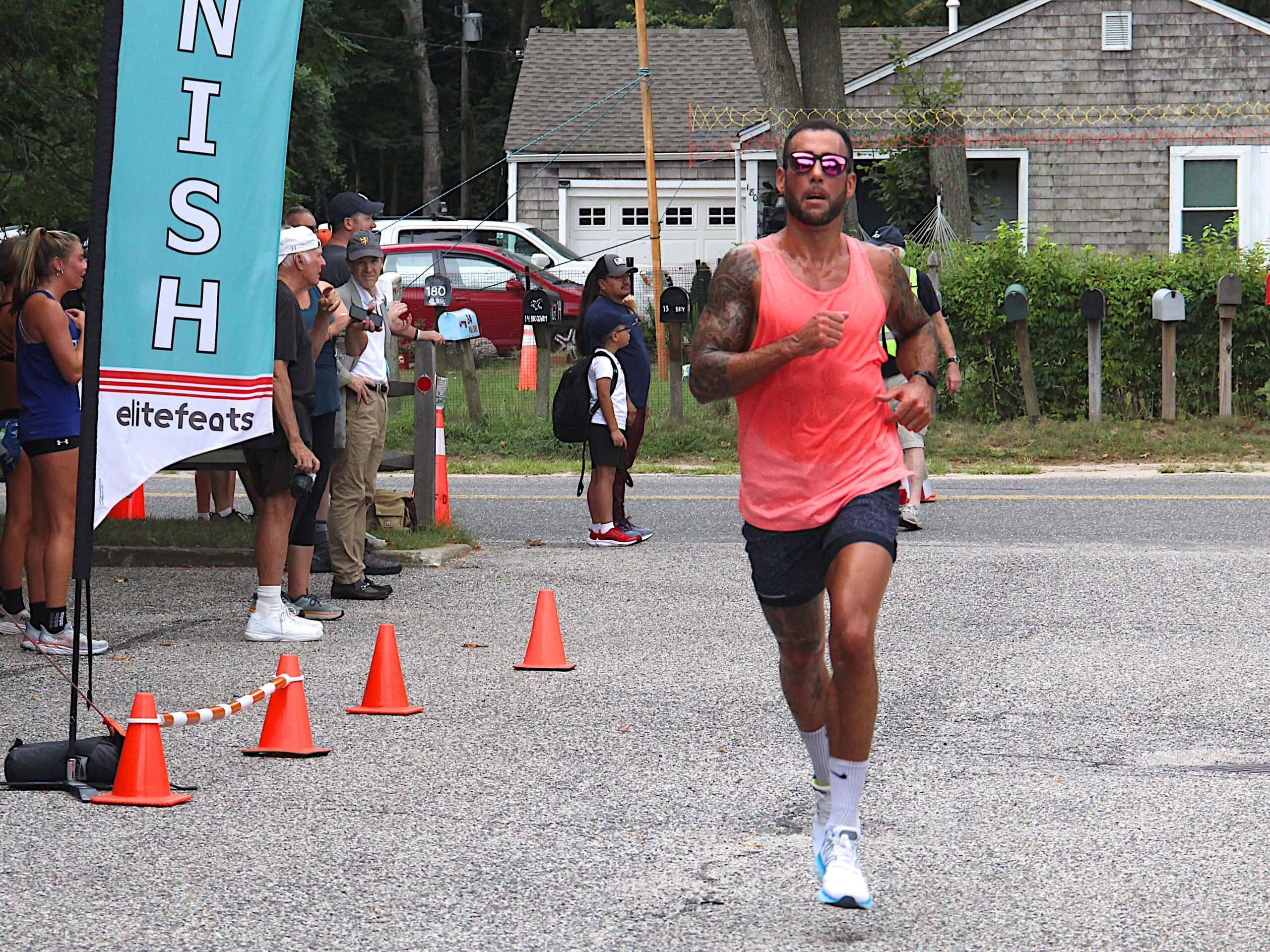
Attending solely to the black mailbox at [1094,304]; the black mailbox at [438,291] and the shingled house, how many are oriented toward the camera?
3

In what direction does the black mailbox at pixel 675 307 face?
toward the camera

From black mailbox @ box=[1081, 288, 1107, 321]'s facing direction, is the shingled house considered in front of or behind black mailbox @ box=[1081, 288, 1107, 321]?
behind

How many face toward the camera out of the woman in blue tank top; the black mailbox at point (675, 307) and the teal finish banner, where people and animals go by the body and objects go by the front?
2

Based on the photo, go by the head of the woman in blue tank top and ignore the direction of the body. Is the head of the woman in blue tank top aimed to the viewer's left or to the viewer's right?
to the viewer's right

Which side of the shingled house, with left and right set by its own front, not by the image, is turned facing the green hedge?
front

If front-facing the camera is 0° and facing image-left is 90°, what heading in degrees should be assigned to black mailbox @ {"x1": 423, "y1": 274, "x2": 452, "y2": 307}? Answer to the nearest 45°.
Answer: approximately 0°

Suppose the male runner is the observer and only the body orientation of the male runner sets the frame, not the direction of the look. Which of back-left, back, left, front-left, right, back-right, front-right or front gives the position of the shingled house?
back

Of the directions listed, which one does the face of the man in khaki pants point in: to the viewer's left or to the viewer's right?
to the viewer's right

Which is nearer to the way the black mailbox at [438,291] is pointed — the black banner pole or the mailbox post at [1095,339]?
the black banner pole

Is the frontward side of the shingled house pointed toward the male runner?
yes

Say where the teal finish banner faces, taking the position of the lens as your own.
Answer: facing the viewer

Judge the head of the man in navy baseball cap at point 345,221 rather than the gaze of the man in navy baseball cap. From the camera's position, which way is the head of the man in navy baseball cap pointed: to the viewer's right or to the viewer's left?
to the viewer's right

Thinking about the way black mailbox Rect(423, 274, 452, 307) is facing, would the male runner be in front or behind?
in front
